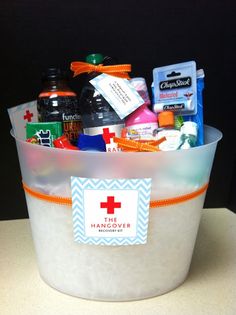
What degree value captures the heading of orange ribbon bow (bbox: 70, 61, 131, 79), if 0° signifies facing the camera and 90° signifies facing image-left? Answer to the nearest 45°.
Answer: approximately 0°

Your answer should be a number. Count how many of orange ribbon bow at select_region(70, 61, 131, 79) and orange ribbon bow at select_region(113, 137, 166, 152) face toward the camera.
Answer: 2

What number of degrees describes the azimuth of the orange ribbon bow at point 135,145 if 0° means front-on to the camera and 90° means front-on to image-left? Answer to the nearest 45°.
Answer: approximately 0°
